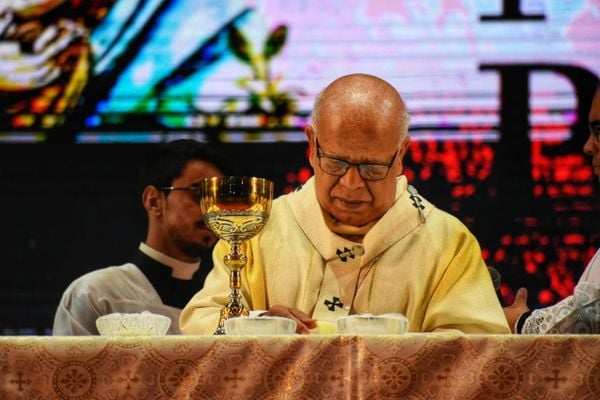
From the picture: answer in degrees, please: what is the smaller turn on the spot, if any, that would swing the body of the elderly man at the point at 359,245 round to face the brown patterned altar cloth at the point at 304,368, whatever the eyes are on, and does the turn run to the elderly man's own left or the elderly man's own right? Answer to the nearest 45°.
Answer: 0° — they already face it

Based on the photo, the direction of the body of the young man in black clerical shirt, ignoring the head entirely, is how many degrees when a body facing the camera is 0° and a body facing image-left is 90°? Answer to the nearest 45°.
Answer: approximately 315°

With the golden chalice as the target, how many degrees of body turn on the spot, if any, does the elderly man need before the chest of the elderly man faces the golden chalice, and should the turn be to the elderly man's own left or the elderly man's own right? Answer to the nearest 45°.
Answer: approximately 45° to the elderly man's own right

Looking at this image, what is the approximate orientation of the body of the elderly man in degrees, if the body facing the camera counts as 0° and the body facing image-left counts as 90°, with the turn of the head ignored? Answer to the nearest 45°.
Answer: approximately 0°

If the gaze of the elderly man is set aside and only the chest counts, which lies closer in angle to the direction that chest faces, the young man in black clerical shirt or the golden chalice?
the golden chalice

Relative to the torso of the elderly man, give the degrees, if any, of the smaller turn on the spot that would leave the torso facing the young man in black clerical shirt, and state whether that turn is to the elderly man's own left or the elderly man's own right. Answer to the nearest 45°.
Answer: approximately 135° to the elderly man's own right
